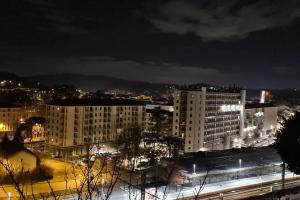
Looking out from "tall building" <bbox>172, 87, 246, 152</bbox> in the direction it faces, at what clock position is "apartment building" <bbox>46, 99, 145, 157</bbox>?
The apartment building is roughly at 4 o'clock from the tall building.

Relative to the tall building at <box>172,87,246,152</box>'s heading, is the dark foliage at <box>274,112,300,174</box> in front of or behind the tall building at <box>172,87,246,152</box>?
in front

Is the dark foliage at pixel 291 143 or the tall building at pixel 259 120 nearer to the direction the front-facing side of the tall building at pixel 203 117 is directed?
the dark foliage

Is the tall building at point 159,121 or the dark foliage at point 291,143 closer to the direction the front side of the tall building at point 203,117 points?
the dark foliage

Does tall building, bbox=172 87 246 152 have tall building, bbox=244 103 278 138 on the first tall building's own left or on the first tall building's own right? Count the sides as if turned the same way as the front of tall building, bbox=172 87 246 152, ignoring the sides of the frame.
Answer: on the first tall building's own left

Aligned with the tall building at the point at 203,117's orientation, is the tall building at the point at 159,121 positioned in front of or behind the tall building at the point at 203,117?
behind

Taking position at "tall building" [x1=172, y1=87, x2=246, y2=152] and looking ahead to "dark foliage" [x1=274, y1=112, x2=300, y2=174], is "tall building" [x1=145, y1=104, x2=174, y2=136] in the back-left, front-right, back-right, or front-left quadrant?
back-right

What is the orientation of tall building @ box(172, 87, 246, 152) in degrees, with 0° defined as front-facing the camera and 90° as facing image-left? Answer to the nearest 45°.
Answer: approximately 315°

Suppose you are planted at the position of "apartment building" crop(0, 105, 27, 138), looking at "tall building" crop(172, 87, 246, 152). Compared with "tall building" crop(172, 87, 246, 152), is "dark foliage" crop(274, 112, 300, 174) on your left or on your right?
right

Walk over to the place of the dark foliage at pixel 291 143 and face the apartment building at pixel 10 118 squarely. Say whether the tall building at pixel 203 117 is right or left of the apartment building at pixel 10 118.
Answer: right
